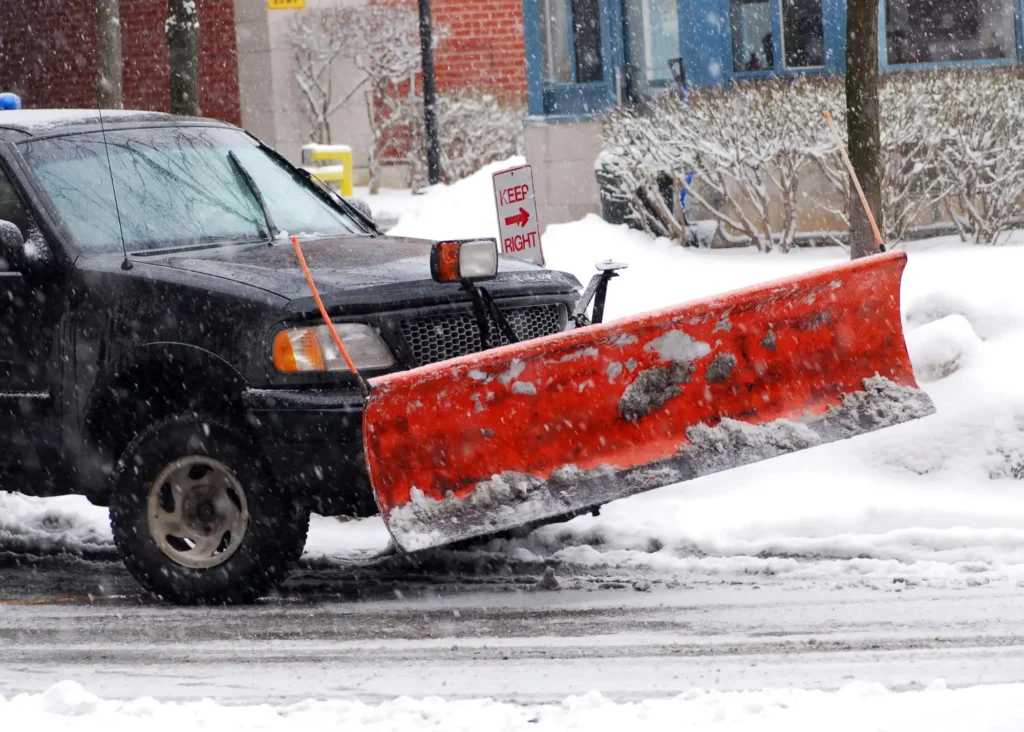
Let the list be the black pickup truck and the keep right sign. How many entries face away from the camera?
0

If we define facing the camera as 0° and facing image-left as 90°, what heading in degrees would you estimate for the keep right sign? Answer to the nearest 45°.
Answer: approximately 0°

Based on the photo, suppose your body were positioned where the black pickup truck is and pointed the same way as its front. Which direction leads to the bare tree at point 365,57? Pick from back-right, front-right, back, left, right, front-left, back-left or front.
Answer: back-left

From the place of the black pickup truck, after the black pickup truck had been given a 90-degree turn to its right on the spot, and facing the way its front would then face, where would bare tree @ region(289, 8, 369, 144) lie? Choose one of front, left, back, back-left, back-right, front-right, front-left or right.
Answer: back-right

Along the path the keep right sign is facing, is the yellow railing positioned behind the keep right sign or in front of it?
behind

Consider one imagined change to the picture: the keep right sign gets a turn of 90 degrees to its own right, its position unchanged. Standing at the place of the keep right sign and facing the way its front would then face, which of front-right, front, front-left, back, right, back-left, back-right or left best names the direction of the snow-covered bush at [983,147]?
back-right

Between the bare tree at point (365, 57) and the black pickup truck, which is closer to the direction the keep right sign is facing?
the black pickup truck

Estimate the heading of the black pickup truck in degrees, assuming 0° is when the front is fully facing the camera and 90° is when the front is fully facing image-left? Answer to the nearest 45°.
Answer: approximately 315°

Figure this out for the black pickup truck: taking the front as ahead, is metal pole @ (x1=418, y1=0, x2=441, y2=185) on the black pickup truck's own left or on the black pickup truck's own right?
on the black pickup truck's own left

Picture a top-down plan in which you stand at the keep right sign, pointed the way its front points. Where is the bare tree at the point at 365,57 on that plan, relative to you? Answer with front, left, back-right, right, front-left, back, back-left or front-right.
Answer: back

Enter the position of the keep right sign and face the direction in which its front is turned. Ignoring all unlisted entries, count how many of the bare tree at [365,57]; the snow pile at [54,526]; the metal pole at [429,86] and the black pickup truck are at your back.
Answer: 2
